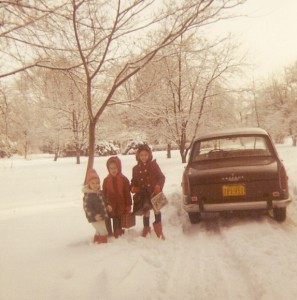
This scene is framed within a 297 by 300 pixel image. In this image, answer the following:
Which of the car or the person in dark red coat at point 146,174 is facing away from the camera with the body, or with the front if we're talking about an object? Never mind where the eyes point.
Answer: the car

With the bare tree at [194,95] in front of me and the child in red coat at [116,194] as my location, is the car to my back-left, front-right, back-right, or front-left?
front-right

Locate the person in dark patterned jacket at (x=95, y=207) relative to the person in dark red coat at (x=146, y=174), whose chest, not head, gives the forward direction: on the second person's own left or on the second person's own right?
on the second person's own right

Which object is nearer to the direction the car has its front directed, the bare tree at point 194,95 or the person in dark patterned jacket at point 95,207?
the bare tree

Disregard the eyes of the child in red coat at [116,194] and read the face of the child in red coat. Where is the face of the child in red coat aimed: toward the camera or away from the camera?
toward the camera

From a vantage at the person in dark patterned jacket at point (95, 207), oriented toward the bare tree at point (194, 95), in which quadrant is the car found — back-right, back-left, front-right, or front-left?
front-right

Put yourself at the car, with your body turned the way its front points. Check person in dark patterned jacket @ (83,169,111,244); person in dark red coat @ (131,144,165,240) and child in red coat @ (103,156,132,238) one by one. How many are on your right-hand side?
0

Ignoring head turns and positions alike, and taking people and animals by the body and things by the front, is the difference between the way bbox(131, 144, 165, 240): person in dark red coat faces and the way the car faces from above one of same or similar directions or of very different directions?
very different directions

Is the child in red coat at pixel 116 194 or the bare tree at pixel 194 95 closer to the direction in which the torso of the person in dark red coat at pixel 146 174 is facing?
the child in red coat

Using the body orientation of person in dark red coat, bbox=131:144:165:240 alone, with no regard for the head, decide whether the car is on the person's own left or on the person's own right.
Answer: on the person's own left

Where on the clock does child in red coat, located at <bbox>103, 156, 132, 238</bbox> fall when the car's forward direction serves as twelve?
The child in red coat is roughly at 8 o'clock from the car.

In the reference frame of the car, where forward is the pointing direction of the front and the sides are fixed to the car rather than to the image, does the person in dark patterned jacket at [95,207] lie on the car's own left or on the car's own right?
on the car's own left

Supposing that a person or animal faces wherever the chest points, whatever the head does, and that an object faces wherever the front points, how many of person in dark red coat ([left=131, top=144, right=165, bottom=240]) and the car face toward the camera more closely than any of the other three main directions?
1

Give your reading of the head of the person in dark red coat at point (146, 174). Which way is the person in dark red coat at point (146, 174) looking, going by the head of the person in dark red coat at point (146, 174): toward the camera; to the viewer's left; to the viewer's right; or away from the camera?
toward the camera

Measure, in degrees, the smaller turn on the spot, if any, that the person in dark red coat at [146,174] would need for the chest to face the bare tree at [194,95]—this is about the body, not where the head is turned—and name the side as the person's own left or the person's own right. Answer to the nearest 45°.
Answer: approximately 180°

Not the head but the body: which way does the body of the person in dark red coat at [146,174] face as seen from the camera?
toward the camera

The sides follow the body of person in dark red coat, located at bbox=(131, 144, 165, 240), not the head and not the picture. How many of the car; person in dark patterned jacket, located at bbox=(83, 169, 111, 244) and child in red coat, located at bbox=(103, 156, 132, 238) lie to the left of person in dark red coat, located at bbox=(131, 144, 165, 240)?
1

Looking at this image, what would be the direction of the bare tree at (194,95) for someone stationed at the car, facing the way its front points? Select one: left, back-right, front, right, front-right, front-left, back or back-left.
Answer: front

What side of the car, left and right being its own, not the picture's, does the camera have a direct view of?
back
